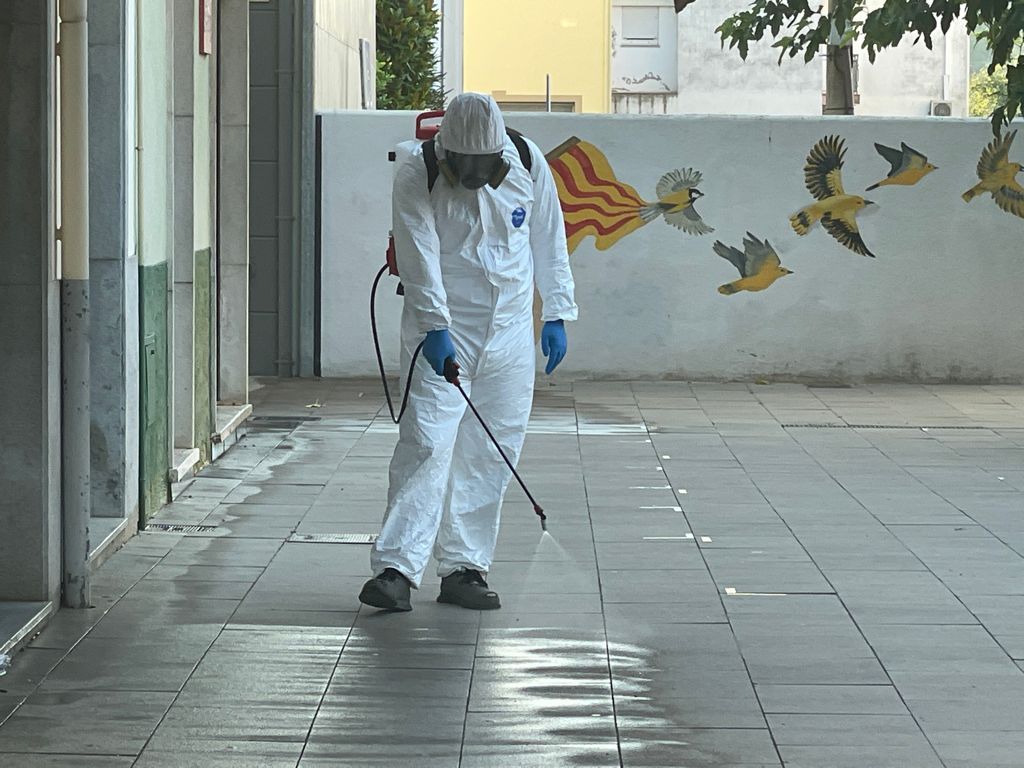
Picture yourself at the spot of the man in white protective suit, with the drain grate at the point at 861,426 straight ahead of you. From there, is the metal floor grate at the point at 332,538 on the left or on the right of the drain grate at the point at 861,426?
left

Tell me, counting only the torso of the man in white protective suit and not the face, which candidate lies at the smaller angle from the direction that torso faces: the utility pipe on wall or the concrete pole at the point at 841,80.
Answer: the utility pipe on wall

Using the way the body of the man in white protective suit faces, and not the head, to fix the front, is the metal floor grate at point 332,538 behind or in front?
behind

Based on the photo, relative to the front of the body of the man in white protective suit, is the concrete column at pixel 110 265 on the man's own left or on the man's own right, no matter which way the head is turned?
on the man's own right

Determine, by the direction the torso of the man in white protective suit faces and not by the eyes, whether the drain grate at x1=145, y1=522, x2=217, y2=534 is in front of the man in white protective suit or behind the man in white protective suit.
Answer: behind

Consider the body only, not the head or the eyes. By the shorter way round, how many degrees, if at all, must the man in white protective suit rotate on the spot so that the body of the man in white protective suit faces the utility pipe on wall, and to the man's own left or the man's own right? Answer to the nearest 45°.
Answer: approximately 90° to the man's own right

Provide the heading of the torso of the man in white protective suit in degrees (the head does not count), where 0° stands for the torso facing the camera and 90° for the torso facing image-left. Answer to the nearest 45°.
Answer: approximately 0°

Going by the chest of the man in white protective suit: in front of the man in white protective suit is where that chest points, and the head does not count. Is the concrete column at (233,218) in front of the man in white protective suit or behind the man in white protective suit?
behind

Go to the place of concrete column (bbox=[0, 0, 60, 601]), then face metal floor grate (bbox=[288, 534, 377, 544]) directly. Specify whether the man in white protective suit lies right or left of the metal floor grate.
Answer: right

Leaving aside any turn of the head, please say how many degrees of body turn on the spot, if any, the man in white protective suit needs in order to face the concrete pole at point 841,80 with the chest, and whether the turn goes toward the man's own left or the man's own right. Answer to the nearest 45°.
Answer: approximately 180°
